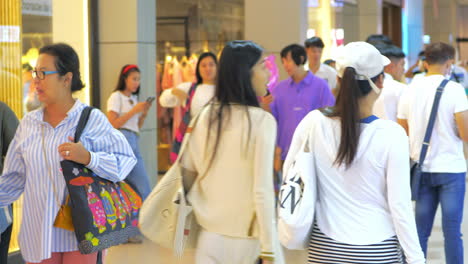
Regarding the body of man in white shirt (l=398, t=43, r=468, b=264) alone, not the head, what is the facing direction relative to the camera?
away from the camera

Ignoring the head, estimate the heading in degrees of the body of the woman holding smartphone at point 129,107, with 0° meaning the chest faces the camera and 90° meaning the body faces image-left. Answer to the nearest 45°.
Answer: approximately 315°

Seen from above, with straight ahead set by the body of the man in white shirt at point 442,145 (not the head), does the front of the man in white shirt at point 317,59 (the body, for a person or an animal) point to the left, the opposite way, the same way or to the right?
the opposite way

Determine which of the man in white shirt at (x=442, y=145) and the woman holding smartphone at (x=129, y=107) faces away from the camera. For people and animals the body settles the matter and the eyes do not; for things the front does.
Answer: the man in white shirt

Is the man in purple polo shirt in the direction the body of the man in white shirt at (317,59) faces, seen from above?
yes

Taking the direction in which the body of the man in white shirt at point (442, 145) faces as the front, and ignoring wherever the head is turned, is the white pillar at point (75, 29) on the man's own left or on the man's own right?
on the man's own left

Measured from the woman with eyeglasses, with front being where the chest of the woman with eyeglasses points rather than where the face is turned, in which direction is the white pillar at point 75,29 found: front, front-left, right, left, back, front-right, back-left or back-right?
back-right

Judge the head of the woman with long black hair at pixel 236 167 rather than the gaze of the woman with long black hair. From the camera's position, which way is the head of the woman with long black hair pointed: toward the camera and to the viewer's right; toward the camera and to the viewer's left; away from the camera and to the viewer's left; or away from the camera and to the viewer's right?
away from the camera and to the viewer's right

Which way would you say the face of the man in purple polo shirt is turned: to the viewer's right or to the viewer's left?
to the viewer's left
